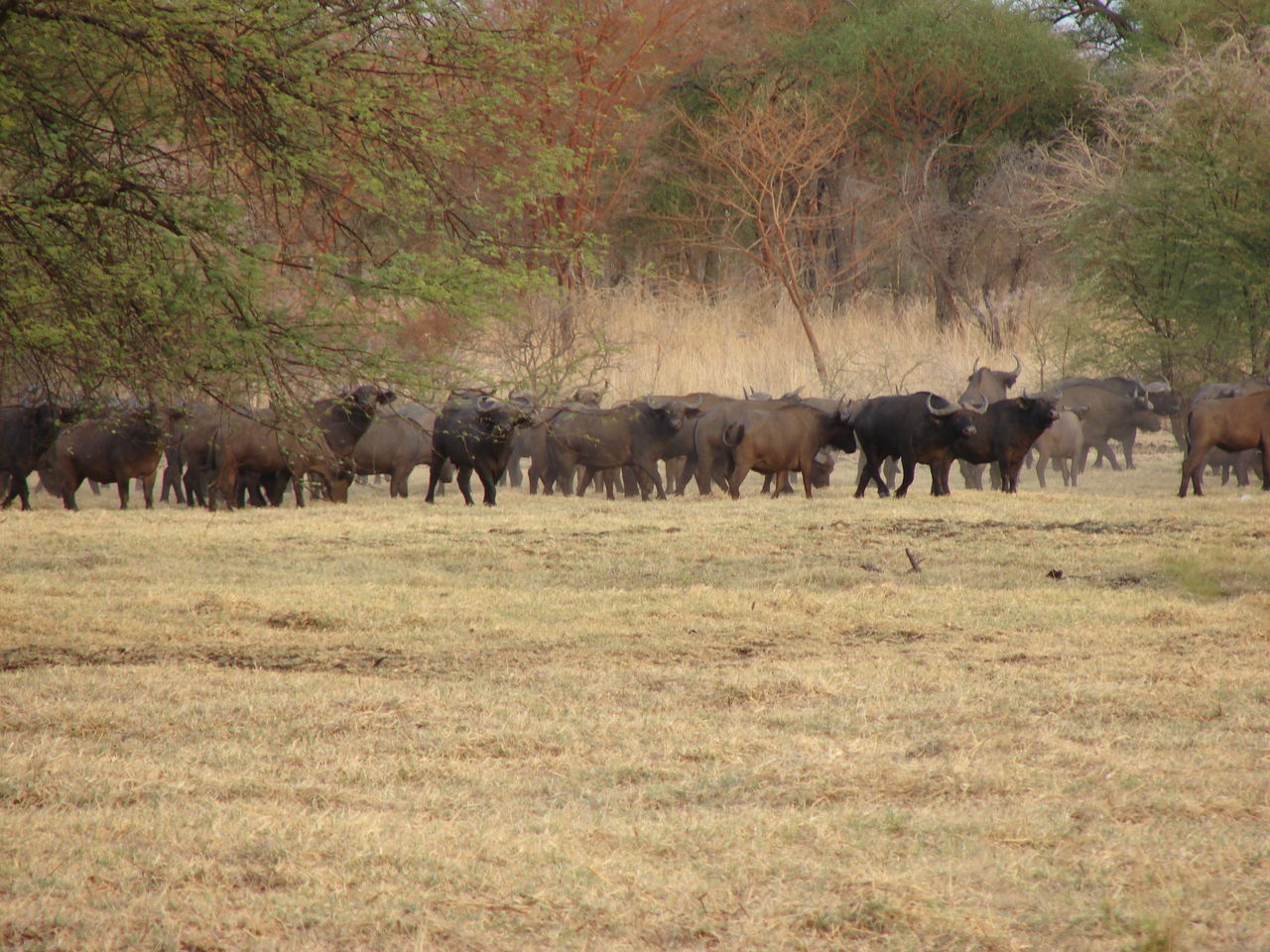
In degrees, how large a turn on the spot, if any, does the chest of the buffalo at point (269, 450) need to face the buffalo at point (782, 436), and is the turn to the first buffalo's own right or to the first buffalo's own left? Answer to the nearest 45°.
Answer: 0° — it already faces it

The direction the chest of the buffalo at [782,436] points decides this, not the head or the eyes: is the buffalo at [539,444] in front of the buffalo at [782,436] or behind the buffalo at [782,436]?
behind

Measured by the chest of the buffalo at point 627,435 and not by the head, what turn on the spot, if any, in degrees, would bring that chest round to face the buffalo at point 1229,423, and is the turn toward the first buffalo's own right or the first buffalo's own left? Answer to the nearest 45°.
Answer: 0° — it already faces it

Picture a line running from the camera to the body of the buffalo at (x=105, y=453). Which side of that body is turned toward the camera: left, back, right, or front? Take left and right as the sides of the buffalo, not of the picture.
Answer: right

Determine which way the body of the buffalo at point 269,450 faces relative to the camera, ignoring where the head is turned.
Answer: to the viewer's right

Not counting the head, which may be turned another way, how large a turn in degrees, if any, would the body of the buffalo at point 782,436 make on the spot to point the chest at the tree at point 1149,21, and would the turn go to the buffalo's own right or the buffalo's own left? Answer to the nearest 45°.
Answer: approximately 45° to the buffalo's own left

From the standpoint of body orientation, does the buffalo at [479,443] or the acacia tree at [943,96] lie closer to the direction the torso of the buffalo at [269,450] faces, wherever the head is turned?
the buffalo

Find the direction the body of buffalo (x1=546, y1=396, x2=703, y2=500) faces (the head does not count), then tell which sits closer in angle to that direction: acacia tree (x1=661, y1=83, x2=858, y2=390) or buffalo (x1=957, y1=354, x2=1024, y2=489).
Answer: the buffalo

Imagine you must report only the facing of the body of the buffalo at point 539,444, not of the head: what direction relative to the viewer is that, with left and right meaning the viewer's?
facing to the right of the viewer

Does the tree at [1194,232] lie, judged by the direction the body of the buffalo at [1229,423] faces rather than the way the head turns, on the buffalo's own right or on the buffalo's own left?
on the buffalo's own left

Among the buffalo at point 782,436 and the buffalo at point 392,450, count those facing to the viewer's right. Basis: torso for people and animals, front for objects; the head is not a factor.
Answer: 2

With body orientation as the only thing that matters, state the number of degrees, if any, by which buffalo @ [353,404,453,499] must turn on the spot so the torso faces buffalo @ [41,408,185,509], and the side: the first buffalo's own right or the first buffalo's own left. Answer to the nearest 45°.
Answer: approximately 135° to the first buffalo's own right

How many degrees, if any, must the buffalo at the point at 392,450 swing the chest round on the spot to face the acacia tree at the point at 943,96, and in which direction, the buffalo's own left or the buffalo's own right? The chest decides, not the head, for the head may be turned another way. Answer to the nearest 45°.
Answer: approximately 45° to the buffalo's own left

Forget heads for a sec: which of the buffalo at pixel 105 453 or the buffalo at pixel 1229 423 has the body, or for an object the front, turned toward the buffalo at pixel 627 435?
the buffalo at pixel 105 453

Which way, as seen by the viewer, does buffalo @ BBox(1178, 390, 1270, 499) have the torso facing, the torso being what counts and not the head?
to the viewer's right

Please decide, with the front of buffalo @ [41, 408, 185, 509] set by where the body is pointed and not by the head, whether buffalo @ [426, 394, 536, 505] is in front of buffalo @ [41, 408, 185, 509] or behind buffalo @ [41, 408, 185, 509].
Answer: in front

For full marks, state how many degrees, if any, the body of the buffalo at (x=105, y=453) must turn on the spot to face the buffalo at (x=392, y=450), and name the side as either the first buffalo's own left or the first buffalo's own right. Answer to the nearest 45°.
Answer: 0° — it already faces it

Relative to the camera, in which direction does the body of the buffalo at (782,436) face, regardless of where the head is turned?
to the viewer's right

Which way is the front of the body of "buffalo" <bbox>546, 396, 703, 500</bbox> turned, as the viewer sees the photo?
to the viewer's right
